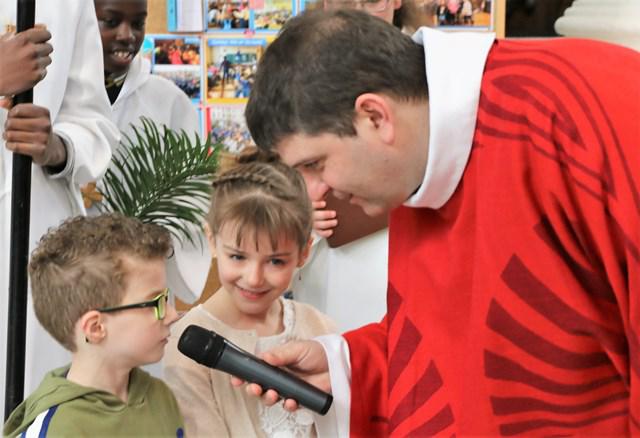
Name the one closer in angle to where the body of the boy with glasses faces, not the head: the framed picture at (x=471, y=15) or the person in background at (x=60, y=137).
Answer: the framed picture

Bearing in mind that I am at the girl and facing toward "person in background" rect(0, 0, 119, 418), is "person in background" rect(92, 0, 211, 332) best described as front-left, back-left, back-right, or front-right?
front-right

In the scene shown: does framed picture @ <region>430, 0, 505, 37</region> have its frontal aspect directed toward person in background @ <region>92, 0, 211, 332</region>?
no

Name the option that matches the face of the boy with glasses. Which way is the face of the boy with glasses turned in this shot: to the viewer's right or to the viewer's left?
to the viewer's right

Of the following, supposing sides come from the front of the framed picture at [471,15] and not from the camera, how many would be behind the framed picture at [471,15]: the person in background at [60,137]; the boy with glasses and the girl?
0

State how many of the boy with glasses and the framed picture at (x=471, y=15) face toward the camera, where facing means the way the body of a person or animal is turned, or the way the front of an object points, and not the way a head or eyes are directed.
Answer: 1

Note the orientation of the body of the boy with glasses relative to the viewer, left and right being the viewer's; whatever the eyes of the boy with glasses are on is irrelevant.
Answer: facing to the right of the viewer

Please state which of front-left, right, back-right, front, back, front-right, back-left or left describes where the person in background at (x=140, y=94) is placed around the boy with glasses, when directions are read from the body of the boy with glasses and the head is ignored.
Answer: left

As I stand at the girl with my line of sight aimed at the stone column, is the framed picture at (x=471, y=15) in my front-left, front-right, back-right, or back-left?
front-left

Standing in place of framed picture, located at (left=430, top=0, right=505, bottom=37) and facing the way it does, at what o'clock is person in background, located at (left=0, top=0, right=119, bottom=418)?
The person in background is roughly at 2 o'clock from the framed picture.

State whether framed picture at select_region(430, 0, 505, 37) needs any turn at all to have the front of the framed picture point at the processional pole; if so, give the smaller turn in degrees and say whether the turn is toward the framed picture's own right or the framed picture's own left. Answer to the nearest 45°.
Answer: approximately 45° to the framed picture's own right

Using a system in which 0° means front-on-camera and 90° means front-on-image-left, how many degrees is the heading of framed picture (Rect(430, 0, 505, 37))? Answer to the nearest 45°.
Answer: approximately 0°

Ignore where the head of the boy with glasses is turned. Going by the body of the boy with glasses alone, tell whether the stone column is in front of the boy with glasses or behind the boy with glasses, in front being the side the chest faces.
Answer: in front

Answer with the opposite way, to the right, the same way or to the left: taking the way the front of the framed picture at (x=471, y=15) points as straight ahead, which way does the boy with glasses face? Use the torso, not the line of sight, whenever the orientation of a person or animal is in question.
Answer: to the left

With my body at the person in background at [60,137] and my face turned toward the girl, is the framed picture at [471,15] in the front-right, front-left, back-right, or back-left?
front-left

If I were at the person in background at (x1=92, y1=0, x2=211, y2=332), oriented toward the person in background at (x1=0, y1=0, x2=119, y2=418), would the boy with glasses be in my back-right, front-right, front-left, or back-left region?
front-left

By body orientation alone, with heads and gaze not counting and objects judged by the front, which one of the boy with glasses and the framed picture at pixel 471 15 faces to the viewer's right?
the boy with glasses
